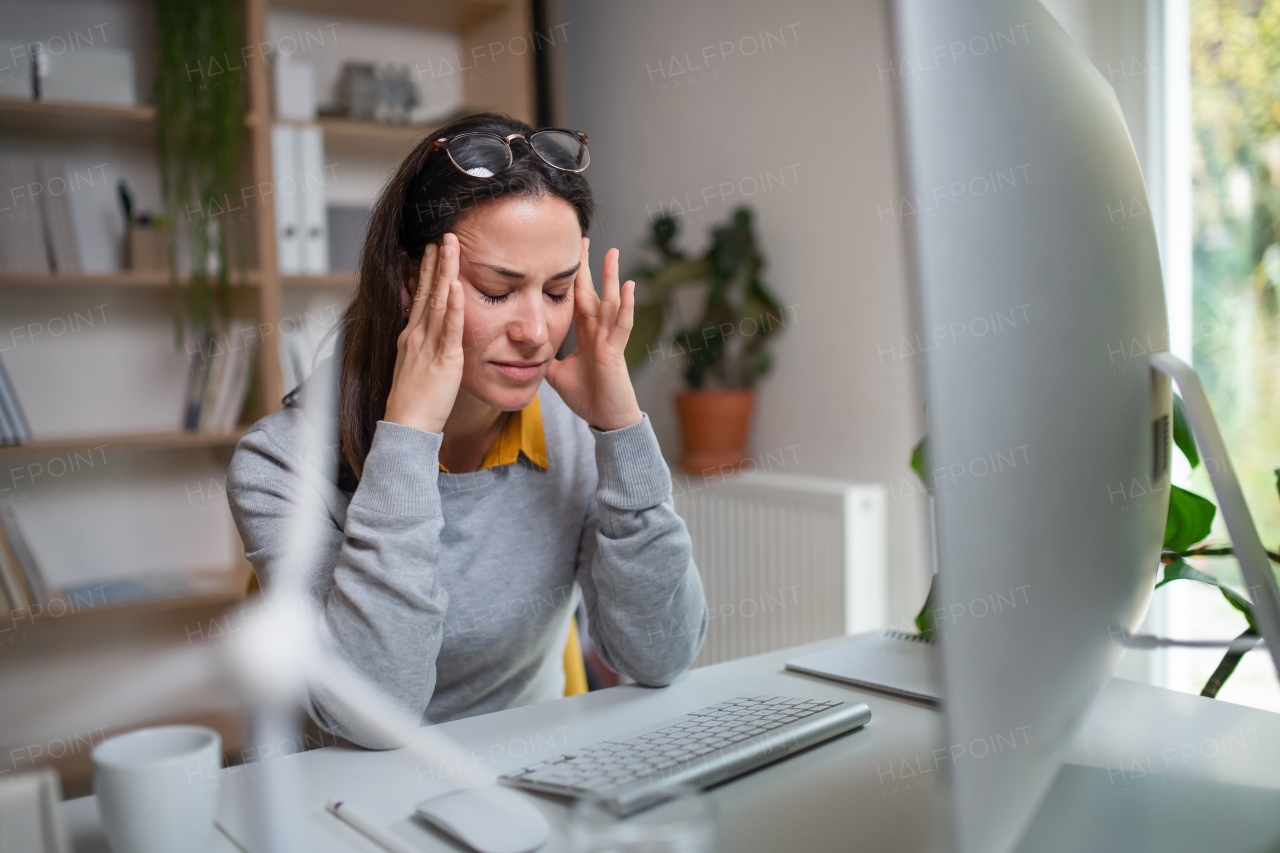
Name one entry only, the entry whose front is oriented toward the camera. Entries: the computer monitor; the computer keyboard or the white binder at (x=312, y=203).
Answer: the white binder

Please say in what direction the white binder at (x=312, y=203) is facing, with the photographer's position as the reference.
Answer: facing the viewer

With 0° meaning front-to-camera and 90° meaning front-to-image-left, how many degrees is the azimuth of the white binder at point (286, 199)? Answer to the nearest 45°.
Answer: approximately 0°

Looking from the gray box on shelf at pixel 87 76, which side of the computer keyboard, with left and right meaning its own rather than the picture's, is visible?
front

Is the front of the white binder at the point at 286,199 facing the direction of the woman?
yes

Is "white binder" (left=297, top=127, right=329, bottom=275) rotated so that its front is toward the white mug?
yes

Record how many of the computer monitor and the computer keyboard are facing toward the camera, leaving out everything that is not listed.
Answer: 0

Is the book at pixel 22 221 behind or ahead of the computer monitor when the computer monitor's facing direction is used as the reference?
ahead
